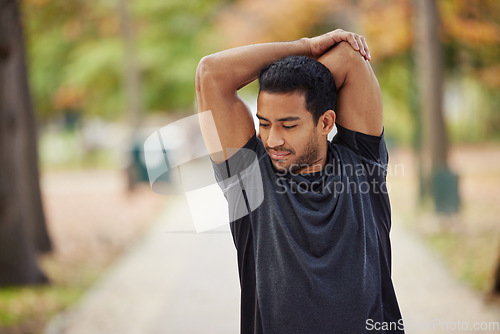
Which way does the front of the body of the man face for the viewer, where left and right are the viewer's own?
facing the viewer

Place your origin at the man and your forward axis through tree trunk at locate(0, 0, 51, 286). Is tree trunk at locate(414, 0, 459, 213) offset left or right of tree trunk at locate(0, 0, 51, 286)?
right

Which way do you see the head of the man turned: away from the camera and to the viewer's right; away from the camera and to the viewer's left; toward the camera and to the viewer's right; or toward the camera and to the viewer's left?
toward the camera and to the viewer's left

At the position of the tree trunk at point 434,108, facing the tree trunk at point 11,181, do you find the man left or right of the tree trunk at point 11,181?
left

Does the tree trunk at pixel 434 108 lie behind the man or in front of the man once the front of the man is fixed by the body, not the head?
behind

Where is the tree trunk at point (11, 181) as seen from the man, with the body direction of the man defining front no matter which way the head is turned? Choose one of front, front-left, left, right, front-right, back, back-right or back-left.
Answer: back-right
